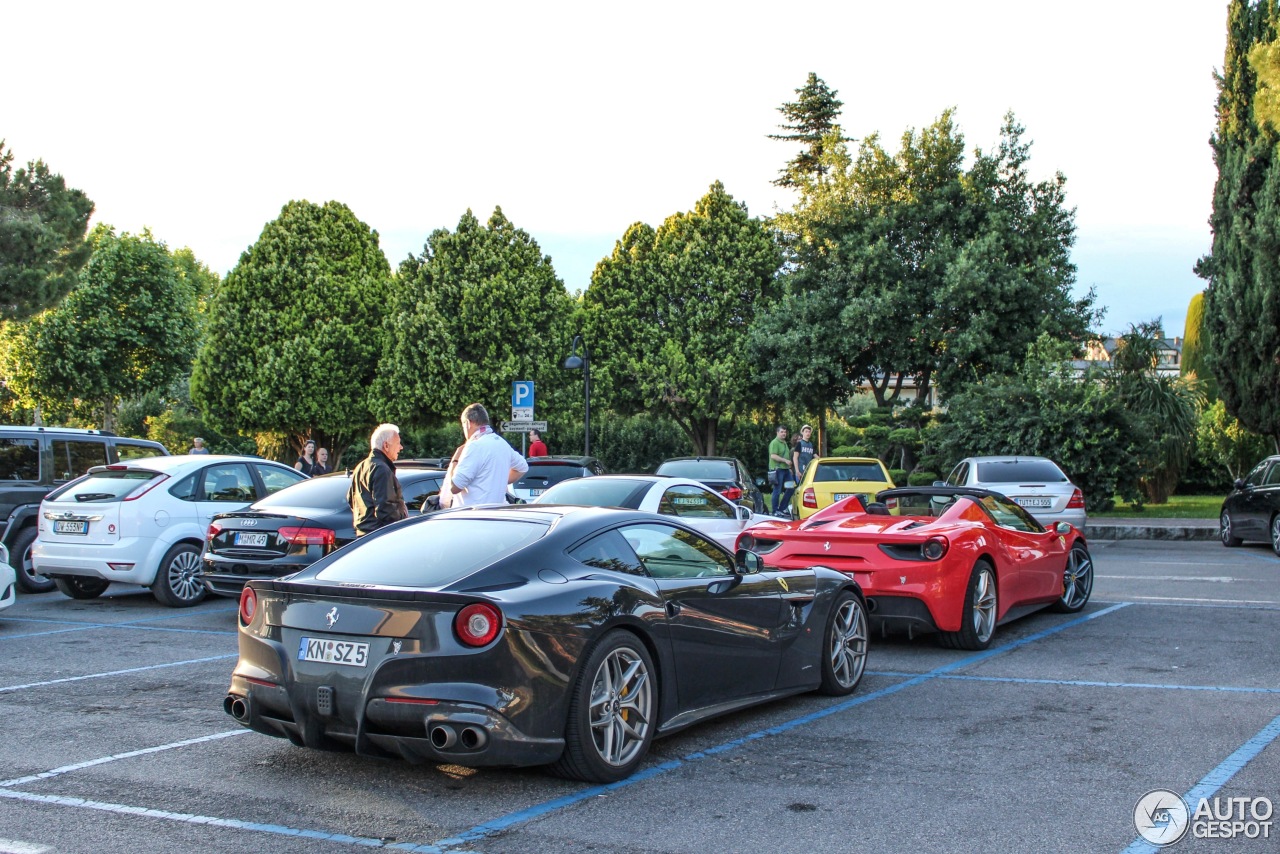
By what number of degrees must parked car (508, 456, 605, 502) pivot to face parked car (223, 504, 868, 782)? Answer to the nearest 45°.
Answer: approximately 135° to its right

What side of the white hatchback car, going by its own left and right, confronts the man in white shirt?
right

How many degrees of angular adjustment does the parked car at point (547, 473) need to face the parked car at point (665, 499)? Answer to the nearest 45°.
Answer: approximately 135° to its right

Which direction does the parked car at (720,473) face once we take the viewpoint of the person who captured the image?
facing away from the viewer

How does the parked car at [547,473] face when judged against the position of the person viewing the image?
facing away from the viewer and to the right of the viewer

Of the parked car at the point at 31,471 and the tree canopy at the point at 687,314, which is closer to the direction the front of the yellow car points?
the tree canopy

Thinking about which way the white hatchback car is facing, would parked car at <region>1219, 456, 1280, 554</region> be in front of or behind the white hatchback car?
in front

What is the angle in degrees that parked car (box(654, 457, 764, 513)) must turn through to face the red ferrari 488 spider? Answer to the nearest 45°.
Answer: approximately 180°

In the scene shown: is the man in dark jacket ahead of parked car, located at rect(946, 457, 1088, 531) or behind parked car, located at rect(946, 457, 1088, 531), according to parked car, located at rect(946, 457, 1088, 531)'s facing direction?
behind

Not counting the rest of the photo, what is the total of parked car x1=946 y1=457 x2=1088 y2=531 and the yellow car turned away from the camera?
2

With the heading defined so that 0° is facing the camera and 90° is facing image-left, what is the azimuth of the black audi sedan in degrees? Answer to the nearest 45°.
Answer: approximately 225°

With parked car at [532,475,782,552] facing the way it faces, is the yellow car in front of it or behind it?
in front

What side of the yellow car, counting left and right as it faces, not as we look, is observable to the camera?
back

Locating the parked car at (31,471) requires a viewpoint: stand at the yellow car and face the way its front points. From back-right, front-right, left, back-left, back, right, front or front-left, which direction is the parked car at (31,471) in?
back-left

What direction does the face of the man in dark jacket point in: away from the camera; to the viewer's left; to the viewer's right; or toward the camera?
to the viewer's right

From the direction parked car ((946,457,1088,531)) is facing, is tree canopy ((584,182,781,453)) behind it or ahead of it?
ahead
